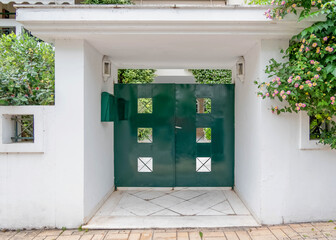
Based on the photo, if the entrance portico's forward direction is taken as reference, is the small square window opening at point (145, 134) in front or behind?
behind

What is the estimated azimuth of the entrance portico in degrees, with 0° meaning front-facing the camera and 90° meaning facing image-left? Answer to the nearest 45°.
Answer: approximately 0°

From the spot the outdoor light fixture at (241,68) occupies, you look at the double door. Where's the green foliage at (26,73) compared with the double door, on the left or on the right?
left

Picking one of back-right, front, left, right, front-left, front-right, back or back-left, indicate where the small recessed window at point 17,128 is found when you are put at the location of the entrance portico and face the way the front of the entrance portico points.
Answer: right

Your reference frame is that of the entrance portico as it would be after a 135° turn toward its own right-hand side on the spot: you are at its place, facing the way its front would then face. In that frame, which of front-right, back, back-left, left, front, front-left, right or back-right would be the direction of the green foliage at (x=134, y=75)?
front-right
